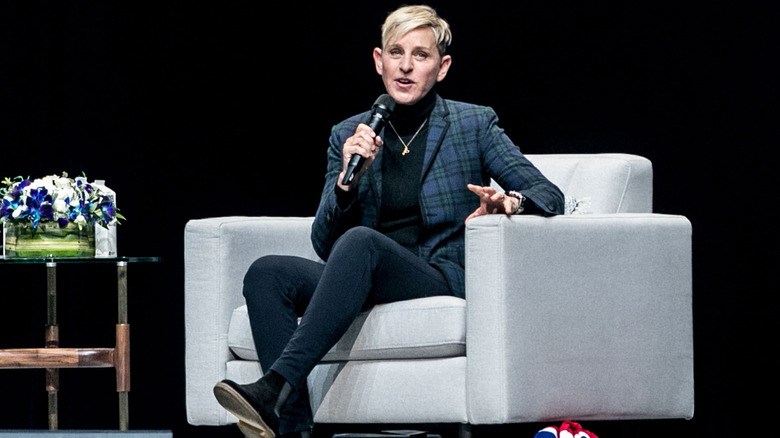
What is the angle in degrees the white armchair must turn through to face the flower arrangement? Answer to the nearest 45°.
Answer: approximately 45° to its right

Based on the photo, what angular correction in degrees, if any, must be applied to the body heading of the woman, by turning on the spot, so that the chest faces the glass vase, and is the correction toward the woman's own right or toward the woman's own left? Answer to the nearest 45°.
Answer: approximately 45° to the woman's own right

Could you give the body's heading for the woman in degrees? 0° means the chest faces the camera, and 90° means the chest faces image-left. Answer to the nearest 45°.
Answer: approximately 45°

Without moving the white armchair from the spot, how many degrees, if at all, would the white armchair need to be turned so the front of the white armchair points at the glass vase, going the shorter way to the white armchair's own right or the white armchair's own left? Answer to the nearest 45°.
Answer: approximately 45° to the white armchair's own right
